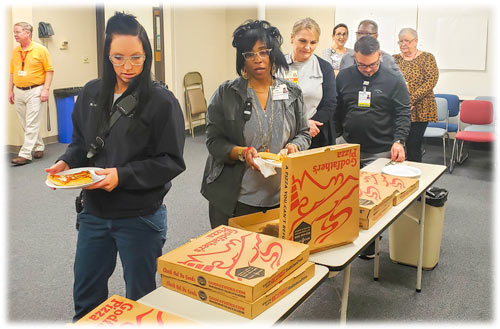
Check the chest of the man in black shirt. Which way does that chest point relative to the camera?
toward the camera

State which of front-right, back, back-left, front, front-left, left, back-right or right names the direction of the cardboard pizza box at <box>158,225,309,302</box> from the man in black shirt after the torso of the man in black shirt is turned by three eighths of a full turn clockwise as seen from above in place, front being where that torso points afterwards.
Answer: back-left

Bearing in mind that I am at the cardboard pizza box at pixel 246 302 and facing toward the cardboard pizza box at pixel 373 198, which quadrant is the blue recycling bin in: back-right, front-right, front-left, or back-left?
front-left

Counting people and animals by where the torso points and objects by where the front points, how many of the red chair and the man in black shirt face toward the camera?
2

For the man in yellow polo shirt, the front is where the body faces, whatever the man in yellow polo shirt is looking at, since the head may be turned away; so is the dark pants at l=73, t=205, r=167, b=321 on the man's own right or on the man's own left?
on the man's own left

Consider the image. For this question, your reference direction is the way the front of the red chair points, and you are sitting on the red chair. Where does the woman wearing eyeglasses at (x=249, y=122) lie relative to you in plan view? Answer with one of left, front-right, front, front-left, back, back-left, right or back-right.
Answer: front

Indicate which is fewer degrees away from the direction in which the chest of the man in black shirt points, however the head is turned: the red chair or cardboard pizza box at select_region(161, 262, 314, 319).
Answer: the cardboard pizza box

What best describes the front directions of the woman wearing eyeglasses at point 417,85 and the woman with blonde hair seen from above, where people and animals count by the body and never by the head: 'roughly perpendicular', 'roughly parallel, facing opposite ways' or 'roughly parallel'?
roughly parallel

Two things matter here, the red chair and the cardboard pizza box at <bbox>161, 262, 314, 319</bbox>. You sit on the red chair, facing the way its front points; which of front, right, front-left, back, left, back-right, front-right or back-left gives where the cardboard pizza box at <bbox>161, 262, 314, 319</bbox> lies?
front

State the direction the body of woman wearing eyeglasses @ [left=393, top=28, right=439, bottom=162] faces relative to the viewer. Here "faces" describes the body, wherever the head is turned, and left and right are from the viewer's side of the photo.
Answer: facing the viewer and to the left of the viewer

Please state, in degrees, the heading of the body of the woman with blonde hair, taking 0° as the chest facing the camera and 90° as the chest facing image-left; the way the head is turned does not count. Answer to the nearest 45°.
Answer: approximately 45°

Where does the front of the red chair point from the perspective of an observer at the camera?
facing the viewer
